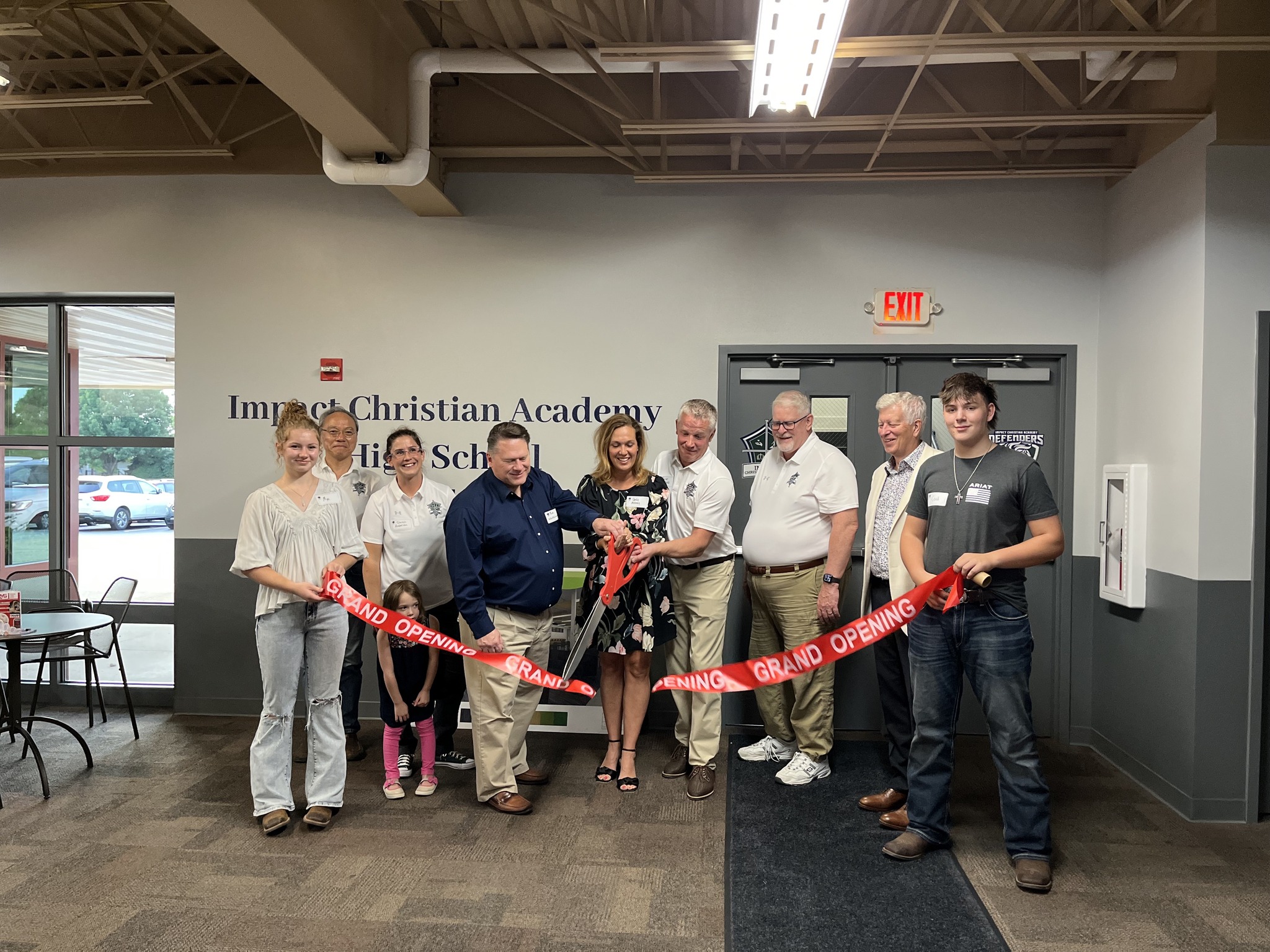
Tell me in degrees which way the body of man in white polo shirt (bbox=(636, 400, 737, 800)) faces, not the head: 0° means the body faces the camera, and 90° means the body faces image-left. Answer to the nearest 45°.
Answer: approximately 45°

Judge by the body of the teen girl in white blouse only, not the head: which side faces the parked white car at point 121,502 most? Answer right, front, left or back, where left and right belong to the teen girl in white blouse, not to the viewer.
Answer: back

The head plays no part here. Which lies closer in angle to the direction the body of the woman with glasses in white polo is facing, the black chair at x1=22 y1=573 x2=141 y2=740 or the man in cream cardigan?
the man in cream cardigan

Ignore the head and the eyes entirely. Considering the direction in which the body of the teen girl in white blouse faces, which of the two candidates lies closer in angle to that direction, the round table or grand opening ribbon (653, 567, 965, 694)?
the grand opening ribbon

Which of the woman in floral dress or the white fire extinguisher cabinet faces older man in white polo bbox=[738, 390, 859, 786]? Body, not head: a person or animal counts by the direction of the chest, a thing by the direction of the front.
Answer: the white fire extinguisher cabinet

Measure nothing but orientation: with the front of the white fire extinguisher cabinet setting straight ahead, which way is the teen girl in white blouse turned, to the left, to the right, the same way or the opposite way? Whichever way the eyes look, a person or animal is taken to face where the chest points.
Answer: to the left

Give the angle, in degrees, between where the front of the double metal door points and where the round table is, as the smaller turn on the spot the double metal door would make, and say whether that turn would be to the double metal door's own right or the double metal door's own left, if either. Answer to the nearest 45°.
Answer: approximately 45° to the double metal door's own right

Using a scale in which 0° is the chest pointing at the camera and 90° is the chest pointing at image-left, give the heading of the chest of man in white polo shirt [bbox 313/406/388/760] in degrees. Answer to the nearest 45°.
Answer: approximately 0°

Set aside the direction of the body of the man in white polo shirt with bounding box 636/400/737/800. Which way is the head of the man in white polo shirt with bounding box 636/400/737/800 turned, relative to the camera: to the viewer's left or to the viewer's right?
to the viewer's left

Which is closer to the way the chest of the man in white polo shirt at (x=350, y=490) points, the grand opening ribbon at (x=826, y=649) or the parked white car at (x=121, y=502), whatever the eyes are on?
the grand opening ribbon
